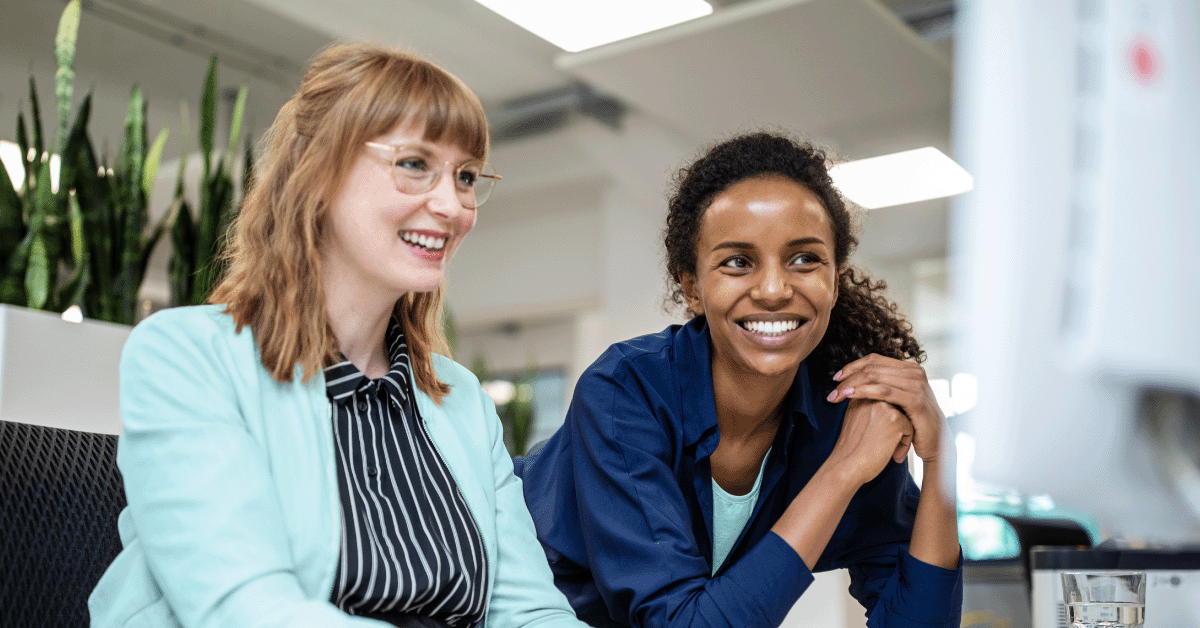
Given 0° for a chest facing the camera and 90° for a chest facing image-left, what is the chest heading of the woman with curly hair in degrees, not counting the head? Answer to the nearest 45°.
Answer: approximately 315°

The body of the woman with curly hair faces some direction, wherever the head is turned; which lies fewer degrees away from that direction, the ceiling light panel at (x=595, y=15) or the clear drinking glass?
the clear drinking glass

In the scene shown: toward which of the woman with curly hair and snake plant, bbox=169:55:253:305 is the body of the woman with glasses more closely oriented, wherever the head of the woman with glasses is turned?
the woman with curly hair

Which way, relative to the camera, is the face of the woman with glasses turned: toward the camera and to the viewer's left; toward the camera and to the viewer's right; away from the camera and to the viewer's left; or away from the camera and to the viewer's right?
toward the camera and to the viewer's right

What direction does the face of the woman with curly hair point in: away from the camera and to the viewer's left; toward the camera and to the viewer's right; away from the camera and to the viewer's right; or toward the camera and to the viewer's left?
toward the camera and to the viewer's right

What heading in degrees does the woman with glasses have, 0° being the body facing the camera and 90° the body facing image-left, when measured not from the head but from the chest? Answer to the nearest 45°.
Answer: approximately 315°

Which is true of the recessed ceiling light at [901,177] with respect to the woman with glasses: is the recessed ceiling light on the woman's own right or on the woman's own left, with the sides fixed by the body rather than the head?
on the woman's own left

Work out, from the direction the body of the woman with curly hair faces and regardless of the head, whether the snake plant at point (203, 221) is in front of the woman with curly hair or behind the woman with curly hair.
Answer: behind

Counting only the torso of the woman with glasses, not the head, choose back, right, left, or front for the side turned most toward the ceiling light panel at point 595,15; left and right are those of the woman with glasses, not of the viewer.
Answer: left
